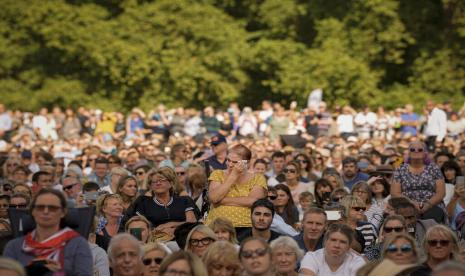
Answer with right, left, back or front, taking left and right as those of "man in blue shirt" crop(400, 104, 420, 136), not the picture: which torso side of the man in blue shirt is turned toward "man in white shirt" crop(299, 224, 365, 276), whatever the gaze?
front

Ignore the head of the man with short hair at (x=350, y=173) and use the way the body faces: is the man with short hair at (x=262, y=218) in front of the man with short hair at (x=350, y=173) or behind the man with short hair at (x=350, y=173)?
in front

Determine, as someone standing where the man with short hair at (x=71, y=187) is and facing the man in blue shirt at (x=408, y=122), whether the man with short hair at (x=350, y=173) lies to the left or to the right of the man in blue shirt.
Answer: right

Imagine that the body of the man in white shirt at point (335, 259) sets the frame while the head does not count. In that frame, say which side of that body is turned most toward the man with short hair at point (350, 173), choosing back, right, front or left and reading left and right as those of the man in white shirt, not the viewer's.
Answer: back

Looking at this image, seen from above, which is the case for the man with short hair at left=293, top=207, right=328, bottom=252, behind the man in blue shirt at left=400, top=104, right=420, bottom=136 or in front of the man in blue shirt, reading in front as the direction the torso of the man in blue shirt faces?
in front

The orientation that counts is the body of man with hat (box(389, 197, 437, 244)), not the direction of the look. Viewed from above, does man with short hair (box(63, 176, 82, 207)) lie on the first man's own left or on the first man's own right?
on the first man's own right

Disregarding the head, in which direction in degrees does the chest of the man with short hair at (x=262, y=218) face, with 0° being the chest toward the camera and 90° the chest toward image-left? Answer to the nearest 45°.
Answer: approximately 0°

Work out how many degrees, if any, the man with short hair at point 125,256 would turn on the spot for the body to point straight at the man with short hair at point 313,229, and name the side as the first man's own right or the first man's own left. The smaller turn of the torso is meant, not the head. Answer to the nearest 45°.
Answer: approximately 135° to the first man's own left
